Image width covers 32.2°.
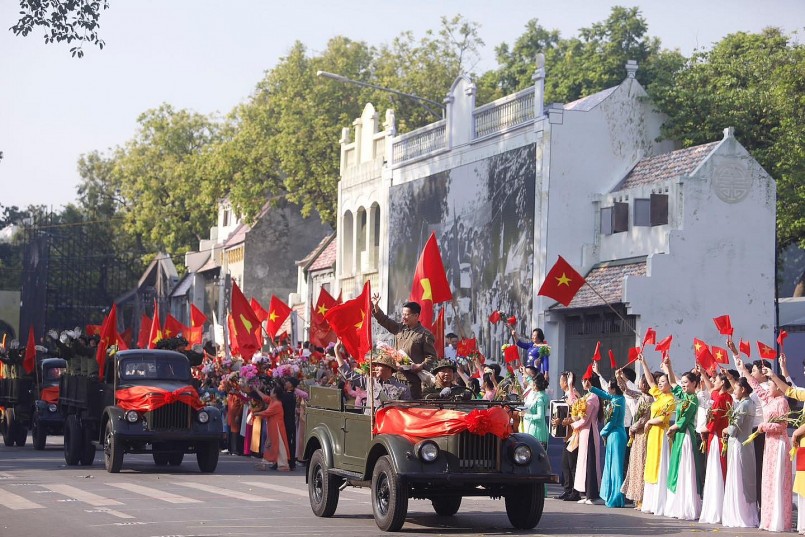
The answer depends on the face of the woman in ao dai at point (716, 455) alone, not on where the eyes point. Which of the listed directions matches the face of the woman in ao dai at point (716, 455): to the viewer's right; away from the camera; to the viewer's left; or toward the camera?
to the viewer's left

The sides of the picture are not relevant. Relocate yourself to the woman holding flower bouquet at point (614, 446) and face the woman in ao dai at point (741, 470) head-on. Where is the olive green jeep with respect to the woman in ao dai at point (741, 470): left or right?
right

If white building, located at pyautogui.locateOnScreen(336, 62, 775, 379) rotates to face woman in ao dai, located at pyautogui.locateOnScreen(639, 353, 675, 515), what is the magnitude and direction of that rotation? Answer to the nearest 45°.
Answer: approximately 45° to its left

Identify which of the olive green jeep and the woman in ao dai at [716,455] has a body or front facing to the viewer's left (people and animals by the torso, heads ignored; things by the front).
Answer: the woman in ao dai

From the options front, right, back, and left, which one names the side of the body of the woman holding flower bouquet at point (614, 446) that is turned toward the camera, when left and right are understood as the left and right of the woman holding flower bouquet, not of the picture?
left

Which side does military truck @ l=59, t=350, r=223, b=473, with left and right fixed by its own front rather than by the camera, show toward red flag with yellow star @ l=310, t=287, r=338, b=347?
left

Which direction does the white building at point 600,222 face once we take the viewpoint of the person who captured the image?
facing the viewer and to the left of the viewer

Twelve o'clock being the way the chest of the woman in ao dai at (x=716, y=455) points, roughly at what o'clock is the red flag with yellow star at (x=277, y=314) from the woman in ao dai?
The red flag with yellow star is roughly at 2 o'clock from the woman in ao dai.

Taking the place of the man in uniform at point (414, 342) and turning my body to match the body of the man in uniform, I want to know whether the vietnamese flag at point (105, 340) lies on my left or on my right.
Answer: on my right

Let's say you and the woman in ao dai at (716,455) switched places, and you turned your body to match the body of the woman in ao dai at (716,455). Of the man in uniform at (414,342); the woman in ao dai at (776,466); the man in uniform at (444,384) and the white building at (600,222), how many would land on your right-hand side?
1

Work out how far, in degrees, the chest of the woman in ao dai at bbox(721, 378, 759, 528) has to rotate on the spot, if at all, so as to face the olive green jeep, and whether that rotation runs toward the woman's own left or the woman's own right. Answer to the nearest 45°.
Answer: approximately 45° to the woman's own left

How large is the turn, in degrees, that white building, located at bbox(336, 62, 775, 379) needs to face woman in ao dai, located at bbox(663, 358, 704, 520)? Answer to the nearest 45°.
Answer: approximately 45° to its left

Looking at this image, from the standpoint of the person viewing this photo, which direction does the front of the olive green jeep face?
facing the viewer and to the right of the viewer

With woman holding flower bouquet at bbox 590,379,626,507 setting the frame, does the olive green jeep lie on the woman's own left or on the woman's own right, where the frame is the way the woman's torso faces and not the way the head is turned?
on the woman's own left

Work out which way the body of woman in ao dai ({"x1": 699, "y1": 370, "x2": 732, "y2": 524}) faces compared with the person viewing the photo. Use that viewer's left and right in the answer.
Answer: facing to the left of the viewer

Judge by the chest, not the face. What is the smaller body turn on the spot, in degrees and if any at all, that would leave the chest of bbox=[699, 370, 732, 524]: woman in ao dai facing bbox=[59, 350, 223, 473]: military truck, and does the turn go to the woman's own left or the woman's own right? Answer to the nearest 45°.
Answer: approximately 45° to the woman's own right
